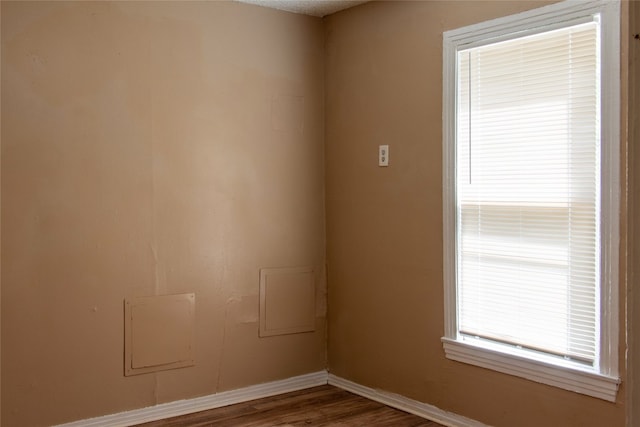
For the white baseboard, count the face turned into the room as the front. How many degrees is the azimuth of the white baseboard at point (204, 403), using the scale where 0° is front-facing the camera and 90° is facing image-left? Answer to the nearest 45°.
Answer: approximately 315°

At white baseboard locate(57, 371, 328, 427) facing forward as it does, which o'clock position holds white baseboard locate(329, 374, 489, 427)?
white baseboard locate(329, 374, 489, 427) is roughly at 11 o'clock from white baseboard locate(57, 371, 328, 427).

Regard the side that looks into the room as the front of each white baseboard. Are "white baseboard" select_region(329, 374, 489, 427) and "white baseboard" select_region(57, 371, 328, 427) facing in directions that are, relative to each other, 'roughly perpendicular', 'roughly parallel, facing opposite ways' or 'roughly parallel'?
roughly perpendicular

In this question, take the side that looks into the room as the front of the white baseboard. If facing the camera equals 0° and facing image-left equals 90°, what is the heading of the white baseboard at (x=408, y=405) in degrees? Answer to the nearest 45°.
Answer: approximately 45°
